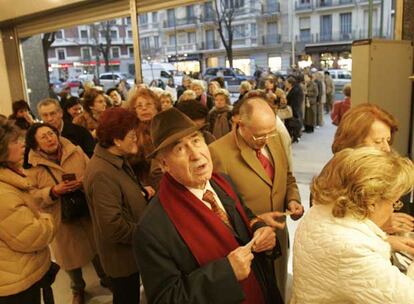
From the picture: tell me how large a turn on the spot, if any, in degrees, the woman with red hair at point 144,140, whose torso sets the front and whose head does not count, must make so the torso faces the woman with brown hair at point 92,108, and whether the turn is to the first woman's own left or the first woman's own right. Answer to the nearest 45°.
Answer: approximately 180°

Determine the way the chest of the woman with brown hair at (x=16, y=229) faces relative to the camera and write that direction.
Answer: to the viewer's right

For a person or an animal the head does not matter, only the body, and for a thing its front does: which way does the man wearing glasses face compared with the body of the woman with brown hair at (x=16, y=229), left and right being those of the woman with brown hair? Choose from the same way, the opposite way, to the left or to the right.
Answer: to the right

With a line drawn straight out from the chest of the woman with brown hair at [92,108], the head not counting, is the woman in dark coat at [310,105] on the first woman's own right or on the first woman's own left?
on the first woman's own left

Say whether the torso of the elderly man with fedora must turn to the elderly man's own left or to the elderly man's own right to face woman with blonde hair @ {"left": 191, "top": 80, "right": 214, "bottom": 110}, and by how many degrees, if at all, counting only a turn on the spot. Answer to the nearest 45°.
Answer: approximately 135° to the elderly man's own left

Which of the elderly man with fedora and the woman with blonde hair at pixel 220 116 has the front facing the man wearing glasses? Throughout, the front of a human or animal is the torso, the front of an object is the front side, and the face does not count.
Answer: the woman with blonde hair

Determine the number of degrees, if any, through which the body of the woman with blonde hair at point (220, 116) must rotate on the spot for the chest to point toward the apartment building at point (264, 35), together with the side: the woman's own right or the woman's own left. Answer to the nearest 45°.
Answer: approximately 180°

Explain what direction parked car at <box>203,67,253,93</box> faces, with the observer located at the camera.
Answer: facing to the right of the viewer

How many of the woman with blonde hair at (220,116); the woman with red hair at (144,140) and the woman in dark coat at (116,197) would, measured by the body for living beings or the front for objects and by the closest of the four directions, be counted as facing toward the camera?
2
